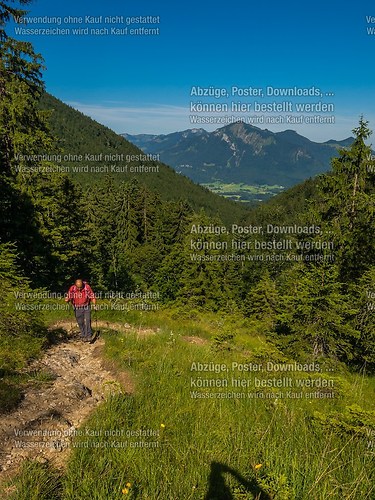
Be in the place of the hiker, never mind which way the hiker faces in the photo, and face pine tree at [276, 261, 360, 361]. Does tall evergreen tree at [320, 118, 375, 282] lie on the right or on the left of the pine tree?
left

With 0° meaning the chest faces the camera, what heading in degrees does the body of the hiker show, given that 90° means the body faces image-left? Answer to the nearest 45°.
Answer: approximately 0°

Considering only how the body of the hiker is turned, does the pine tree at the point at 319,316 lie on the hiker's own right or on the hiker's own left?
on the hiker's own left

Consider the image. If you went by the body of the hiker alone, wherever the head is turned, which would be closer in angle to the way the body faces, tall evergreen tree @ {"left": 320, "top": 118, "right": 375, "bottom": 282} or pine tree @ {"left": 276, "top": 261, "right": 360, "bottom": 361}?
the pine tree

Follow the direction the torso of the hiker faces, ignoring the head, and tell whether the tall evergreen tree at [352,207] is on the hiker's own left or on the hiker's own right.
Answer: on the hiker's own left
